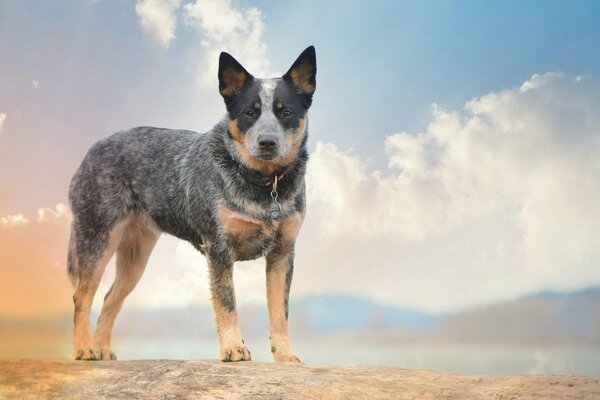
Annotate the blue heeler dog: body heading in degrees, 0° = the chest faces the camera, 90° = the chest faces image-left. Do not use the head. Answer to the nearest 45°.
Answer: approximately 315°
